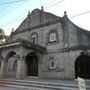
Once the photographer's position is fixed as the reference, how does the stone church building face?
facing the viewer and to the left of the viewer
